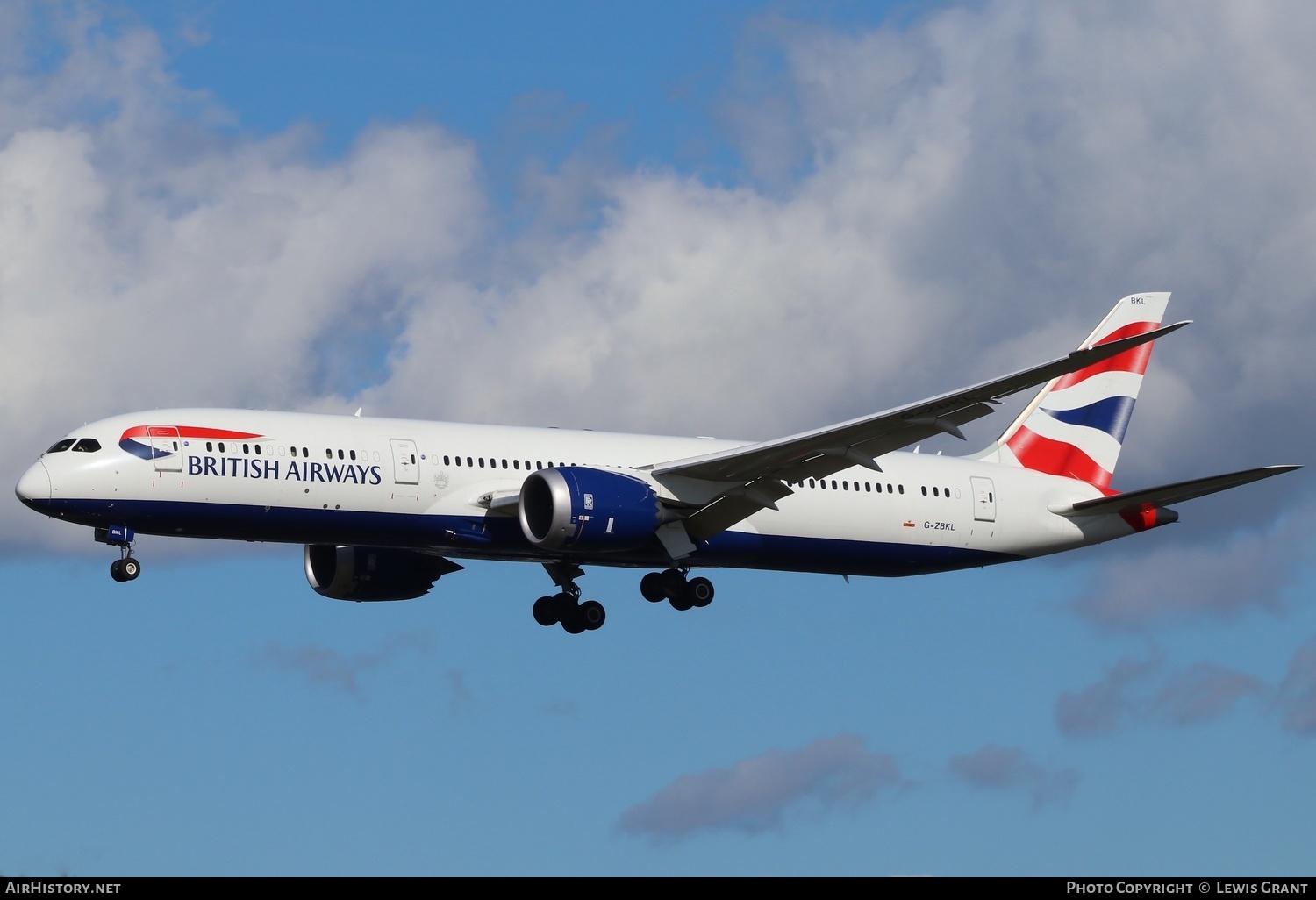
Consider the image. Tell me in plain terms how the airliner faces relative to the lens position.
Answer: facing the viewer and to the left of the viewer
